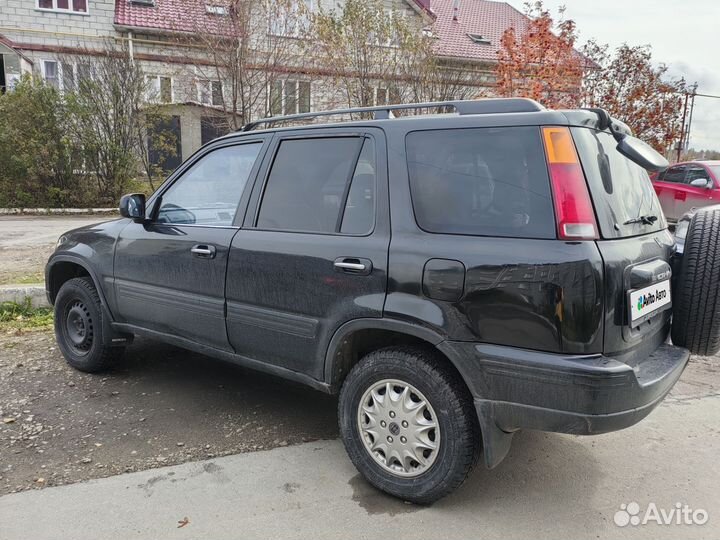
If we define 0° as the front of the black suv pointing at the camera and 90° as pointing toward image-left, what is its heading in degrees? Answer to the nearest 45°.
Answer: approximately 135°

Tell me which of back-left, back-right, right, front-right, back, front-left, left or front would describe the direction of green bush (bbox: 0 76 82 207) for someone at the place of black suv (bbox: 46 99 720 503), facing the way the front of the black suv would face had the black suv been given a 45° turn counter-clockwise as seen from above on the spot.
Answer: front-right

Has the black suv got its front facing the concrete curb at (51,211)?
yes

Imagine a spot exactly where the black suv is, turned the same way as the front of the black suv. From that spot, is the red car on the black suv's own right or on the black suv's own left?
on the black suv's own right

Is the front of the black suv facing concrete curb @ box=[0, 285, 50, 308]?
yes

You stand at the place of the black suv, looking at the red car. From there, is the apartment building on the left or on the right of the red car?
left
